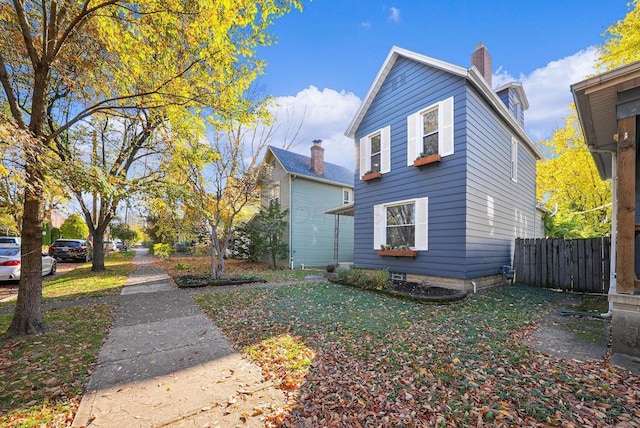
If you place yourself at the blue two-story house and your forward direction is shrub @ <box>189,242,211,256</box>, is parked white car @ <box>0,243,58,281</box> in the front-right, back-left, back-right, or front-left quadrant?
front-left

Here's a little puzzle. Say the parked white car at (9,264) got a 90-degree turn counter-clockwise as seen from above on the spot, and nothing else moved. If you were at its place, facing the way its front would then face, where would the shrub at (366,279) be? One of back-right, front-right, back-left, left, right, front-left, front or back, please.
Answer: back

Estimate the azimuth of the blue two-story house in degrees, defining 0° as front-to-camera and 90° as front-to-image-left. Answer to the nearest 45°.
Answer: approximately 45°

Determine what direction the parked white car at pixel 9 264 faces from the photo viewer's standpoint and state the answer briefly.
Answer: facing away from the viewer and to the right of the viewer

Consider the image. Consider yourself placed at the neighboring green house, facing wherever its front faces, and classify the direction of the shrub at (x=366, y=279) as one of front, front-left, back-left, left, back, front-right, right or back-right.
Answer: front-left

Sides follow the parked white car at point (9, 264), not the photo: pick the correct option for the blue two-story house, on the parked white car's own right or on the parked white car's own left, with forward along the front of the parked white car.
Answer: on the parked white car's own right

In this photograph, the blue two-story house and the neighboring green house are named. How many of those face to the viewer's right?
0

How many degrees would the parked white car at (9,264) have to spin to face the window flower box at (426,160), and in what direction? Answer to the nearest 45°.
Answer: approximately 90° to its right

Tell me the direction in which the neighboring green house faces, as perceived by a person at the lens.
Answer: facing the viewer and to the left of the viewer
